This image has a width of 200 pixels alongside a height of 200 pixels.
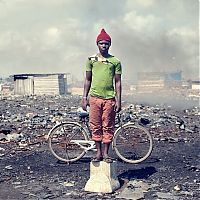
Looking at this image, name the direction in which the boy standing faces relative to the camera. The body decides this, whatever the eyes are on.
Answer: toward the camera

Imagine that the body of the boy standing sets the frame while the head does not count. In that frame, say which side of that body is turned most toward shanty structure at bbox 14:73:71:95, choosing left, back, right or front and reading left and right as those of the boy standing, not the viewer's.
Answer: back
